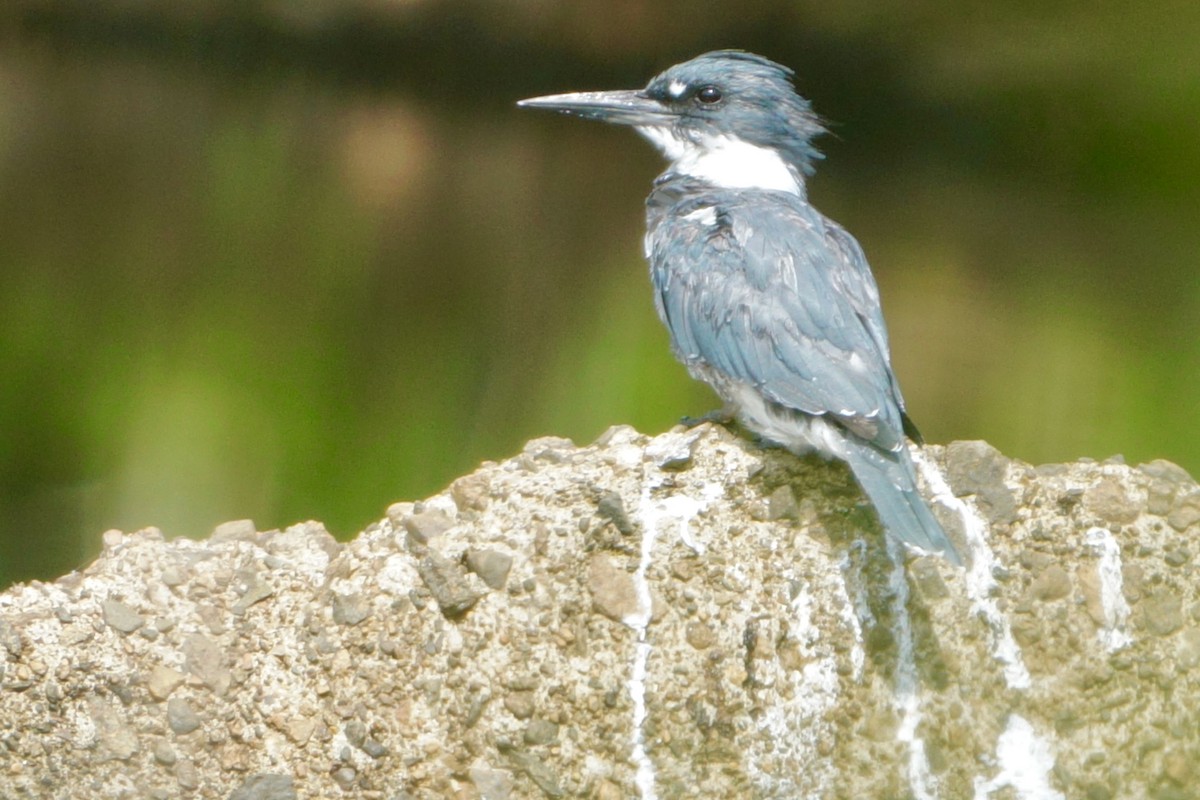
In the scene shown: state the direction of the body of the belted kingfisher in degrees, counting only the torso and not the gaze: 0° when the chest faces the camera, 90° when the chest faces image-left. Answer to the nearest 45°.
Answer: approximately 135°
